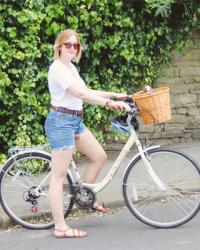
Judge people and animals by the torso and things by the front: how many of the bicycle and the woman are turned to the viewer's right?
2

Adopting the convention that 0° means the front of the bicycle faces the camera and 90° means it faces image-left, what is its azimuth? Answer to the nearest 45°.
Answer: approximately 270°

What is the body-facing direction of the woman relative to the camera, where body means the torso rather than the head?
to the viewer's right
